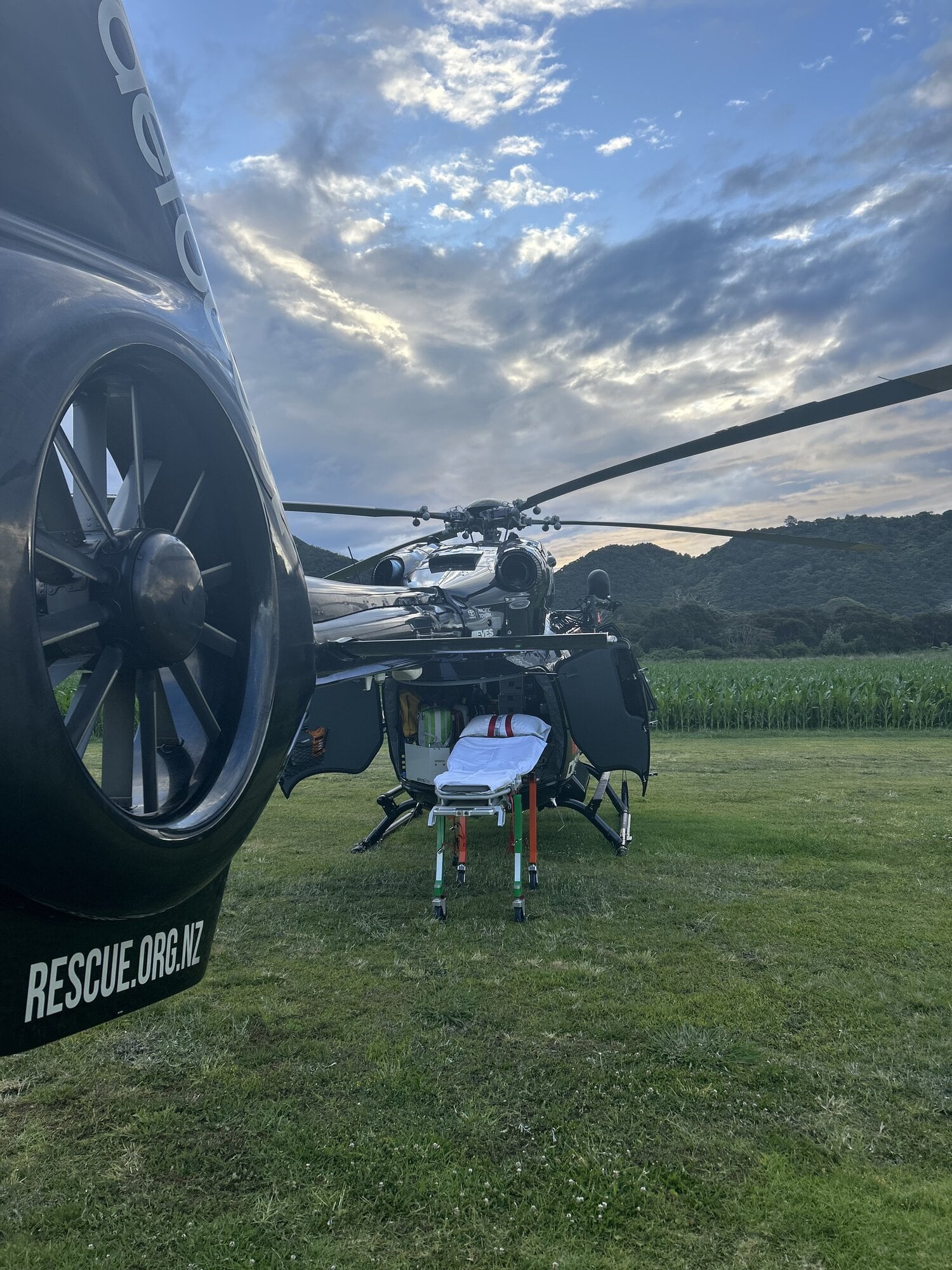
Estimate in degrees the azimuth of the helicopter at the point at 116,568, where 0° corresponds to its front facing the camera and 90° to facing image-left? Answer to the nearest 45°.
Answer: approximately 180°
